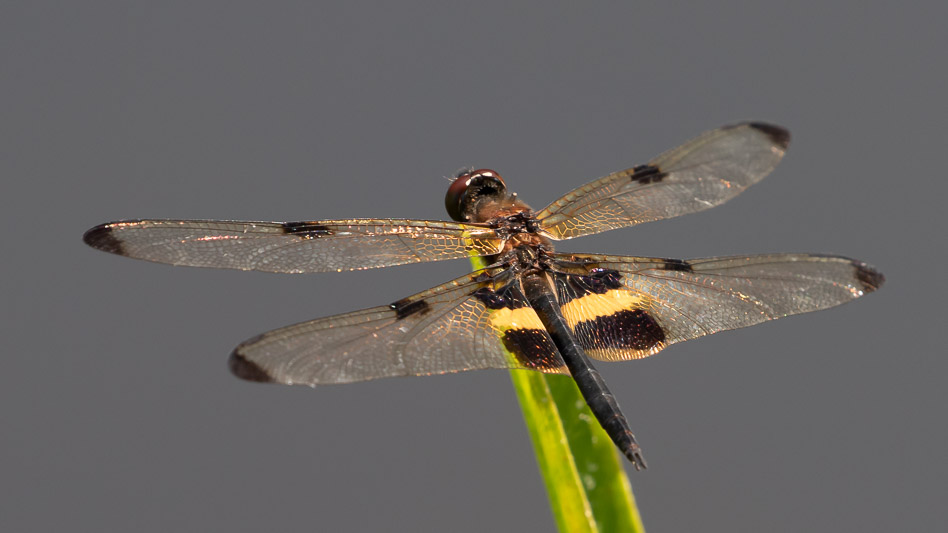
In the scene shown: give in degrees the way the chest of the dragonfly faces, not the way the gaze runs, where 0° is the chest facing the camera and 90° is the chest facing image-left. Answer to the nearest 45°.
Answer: approximately 135°
